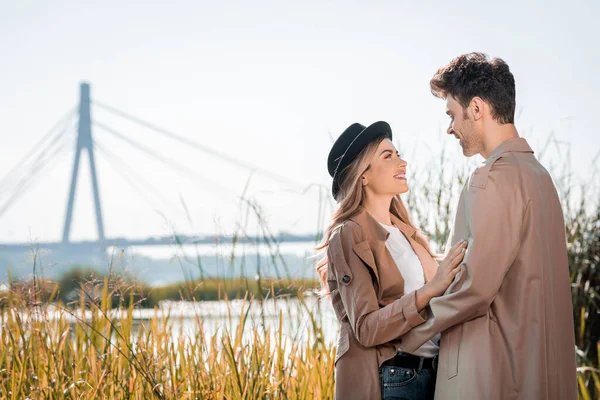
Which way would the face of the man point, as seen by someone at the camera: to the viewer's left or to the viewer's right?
to the viewer's left

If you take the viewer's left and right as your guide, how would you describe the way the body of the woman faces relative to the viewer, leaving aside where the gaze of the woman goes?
facing the viewer and to the right of the viewer

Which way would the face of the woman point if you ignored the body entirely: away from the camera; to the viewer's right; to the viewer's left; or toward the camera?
to the viewer's right
